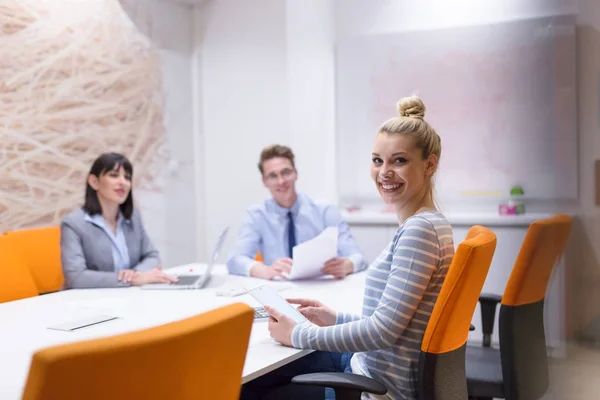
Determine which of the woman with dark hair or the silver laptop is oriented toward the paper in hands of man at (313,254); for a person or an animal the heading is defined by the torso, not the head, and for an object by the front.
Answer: the woman with dark hair

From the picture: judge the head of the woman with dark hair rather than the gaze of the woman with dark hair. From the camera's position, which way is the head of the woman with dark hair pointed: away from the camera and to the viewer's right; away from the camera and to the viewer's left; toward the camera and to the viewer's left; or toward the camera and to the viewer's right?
toward the camera and to the viewer's right

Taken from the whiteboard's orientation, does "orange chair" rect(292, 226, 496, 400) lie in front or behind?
in front

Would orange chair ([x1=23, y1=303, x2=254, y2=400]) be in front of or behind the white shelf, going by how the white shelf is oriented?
in front

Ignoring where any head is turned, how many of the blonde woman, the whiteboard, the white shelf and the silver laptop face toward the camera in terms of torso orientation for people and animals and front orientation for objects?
2

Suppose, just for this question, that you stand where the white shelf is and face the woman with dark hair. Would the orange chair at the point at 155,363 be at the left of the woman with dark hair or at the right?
left

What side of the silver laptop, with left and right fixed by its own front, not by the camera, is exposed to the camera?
left

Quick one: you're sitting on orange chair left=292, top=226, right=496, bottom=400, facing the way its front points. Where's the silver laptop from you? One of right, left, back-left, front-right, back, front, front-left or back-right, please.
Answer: front-right

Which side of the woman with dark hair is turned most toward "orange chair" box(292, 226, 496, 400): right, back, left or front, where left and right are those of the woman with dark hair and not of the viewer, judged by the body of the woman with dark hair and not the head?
front

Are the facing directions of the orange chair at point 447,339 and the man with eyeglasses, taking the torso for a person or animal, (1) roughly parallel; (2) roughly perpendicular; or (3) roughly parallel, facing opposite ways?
roughly perpendicular

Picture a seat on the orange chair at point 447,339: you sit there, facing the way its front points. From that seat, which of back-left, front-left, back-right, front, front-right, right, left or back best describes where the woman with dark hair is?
front-right

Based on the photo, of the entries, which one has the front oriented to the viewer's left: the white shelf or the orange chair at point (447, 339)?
the orange chair

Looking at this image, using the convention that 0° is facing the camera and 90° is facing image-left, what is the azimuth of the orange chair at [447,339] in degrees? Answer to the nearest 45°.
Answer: approximately 90°

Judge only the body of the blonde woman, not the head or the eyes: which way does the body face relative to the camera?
to the viewer's left

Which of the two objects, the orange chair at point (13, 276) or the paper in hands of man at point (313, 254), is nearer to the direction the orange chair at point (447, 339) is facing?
the orange chair

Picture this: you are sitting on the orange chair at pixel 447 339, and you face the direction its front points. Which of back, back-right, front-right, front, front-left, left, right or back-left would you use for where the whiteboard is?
right
